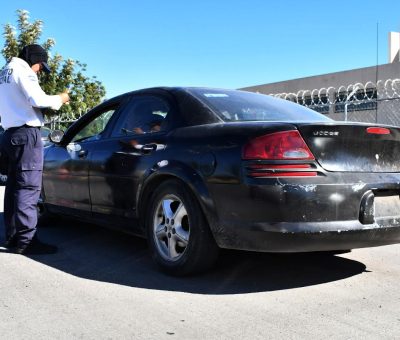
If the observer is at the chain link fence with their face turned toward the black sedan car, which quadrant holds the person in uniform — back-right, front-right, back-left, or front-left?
front-right

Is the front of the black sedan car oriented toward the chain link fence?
no

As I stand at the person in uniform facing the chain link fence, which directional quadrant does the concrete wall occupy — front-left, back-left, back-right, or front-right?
front-left

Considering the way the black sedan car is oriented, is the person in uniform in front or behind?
in front

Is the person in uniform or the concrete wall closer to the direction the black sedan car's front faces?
the person in uniform

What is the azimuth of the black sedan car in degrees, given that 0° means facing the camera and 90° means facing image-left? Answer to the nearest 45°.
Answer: approximately 135°

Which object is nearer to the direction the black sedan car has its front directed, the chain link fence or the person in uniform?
the person in uniform

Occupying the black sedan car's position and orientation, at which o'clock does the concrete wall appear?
The concrete wall is roughly at 2 o'clock from the black sedan car.
